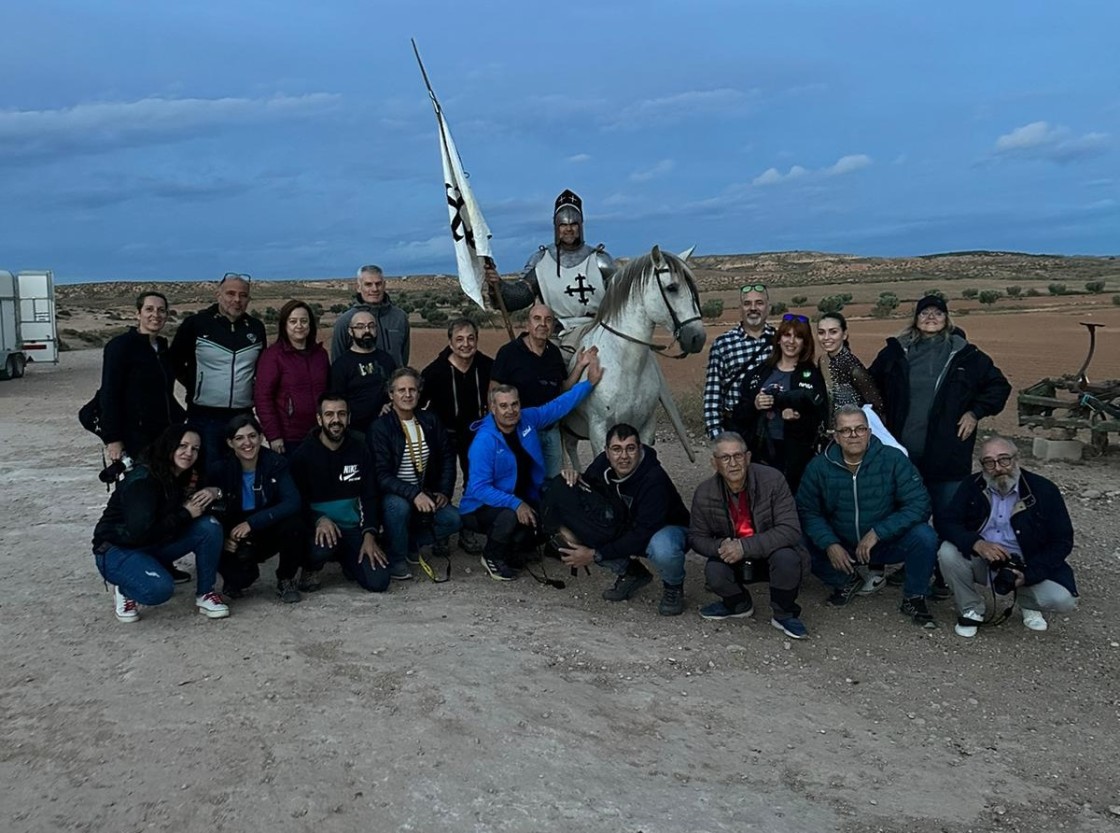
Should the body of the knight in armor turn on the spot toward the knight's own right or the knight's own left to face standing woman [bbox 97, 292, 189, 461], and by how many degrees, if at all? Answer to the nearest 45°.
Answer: approximately 45° to the knight's own right

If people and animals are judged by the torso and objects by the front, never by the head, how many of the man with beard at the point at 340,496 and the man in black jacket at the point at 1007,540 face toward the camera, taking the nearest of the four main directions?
2

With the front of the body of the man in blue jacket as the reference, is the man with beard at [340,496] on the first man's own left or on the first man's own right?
on the first man's own right

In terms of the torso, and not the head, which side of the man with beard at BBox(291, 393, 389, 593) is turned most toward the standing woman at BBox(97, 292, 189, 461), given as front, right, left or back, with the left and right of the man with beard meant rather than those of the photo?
right

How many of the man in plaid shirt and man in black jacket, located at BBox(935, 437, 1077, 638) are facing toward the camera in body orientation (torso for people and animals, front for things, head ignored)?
2

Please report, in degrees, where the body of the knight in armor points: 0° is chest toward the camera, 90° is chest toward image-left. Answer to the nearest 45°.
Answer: approximately 0°

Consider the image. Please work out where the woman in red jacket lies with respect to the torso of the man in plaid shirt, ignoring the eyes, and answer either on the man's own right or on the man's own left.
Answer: on the man's own right

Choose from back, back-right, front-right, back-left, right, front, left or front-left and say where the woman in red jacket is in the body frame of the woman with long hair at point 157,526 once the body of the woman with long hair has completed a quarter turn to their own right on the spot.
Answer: back

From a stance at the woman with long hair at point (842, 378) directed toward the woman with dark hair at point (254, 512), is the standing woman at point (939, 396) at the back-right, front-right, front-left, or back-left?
back-left
